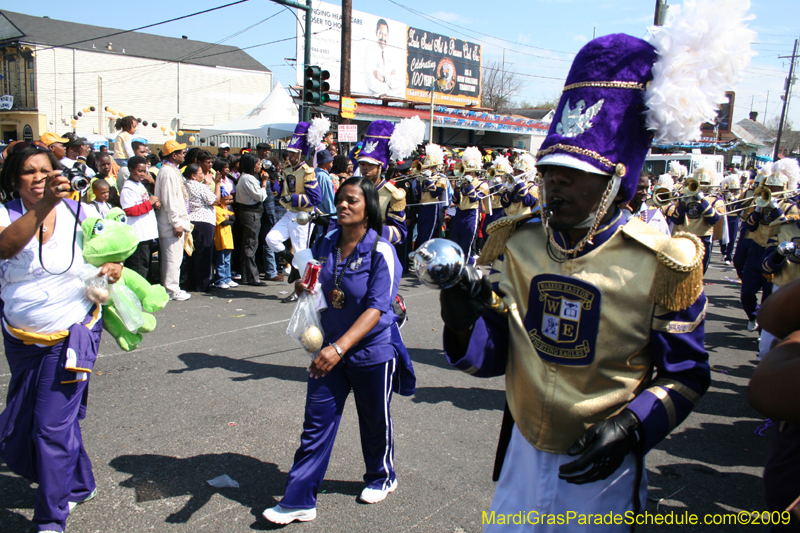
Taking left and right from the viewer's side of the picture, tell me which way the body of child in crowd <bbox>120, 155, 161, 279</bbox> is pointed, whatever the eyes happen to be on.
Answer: facing the viewer and to the right of the viewer

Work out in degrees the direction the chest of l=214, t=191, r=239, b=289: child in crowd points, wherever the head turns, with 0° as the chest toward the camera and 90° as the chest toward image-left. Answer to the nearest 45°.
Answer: approximately 315°

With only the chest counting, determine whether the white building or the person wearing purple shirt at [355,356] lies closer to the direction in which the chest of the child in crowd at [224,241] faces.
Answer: the person wearing purple shirt

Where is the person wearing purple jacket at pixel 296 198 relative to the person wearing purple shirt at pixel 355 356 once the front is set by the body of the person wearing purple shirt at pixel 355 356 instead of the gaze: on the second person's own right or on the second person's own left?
on the second person's own right

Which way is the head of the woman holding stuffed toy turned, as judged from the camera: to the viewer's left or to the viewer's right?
to the viewer's right

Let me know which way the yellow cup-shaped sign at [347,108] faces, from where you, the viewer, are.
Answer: facing the viewer

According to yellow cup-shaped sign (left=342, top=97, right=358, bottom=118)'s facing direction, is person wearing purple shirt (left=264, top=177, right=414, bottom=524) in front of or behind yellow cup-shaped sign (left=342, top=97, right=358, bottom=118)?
in front

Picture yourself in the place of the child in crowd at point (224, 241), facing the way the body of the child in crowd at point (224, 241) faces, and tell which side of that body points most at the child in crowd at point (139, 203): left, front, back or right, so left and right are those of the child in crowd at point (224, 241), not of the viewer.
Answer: back

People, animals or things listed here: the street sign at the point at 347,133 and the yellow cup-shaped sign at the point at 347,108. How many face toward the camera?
2

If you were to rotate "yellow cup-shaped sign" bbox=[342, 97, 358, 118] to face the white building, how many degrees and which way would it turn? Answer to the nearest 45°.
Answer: approximately 135° to its right

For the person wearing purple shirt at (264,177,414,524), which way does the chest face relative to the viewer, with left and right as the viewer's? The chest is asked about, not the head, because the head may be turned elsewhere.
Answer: facing the viewer and to the left of the viewer
